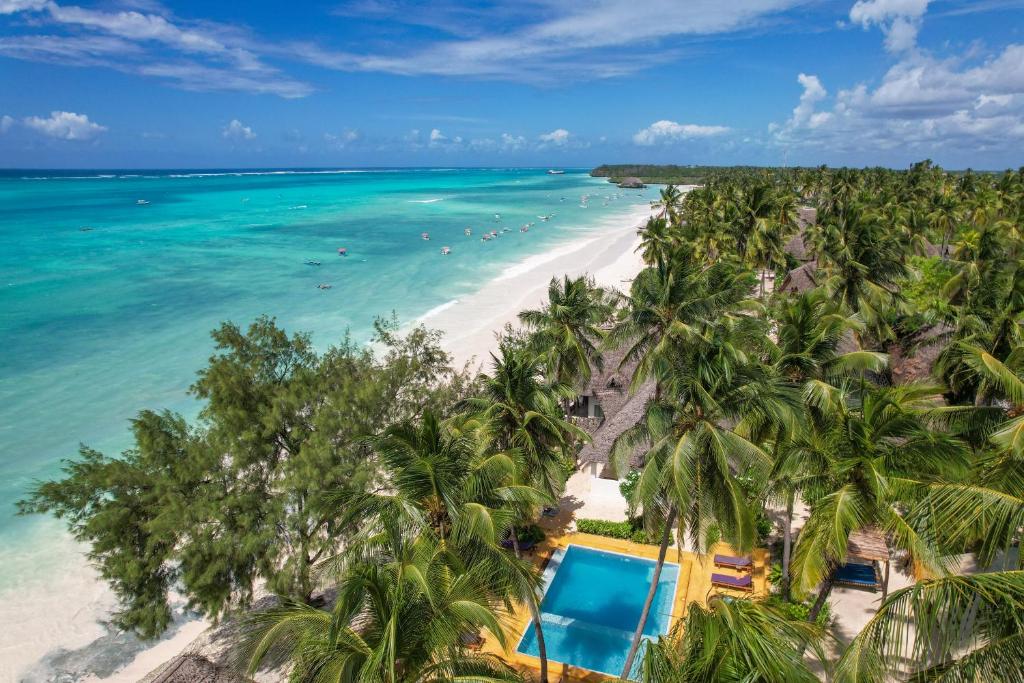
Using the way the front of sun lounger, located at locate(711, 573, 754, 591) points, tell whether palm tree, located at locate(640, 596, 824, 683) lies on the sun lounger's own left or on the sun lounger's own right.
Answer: on the sun lounger's own left

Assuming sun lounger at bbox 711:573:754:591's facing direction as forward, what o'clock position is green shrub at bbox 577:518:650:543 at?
The green shrub is roughly at 1 o'clock from the sun lounger.

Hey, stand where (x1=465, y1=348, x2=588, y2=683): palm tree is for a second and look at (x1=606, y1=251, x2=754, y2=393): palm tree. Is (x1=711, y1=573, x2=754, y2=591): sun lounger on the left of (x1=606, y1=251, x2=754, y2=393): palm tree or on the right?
right

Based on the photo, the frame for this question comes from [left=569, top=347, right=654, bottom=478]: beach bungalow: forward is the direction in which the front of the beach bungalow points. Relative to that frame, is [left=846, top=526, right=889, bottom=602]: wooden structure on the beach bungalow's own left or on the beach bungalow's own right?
on the beach bungalow's own left

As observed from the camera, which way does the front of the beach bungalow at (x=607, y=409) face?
facing the viewer and to the left of the viewer

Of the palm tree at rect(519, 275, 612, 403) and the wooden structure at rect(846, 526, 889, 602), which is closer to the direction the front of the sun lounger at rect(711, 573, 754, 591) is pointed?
the palm tree

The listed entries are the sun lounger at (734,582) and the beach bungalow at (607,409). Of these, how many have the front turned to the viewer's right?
0

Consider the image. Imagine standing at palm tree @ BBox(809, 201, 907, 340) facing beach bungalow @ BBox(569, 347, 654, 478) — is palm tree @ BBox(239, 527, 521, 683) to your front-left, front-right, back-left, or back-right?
front-left

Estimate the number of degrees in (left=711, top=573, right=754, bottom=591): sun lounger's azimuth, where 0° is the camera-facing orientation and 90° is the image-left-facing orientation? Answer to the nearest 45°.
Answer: approximately 90°

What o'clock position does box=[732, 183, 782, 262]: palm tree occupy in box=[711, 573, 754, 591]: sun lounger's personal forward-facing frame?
The palm tree is roughly at 3 o'clock from the sun lounger.
